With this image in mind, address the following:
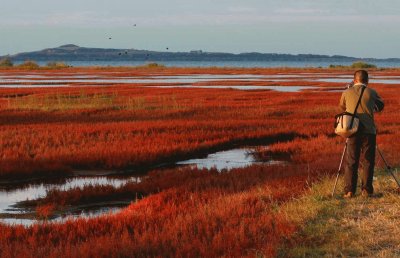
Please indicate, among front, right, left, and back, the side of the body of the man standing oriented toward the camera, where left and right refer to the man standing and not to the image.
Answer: back
